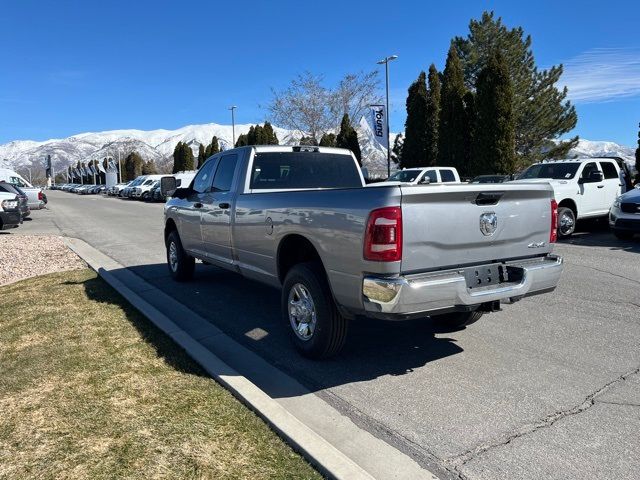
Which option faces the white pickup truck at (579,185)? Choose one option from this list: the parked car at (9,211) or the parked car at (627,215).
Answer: the parked car at (9,211)

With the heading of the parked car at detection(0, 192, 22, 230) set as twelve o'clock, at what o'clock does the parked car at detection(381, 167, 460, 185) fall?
the parked car at detection(381, 167, 460, 185) is roughly at 11 o'clock from the parked car at detection(0, 192, 22, 230).

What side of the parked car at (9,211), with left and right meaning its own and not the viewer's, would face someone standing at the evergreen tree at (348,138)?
left

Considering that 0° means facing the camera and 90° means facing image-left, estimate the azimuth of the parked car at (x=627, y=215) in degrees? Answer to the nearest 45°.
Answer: approximately 45°

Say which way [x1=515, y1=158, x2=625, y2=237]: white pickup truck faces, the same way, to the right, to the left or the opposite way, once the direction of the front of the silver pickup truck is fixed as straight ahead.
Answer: to the left

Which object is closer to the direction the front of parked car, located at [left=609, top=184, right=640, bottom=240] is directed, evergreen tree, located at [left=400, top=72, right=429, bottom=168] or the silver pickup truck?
the silver pickup truck

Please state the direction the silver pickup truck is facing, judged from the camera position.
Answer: facing away from the viewer and to the left of the viewer

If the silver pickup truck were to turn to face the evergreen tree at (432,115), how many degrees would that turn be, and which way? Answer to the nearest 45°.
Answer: approximately 45° to its right

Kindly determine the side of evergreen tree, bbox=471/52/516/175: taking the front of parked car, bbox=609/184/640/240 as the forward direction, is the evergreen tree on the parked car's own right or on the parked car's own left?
on the parked car's own right

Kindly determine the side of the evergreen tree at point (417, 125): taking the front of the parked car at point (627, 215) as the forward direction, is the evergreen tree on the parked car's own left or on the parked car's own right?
on the parked car's own right

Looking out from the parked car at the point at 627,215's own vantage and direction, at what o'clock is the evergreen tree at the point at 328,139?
The evergreen tree is roughly at 3 o'clock from the parked car.

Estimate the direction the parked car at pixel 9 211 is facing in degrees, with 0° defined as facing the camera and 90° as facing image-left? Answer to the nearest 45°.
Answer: approximately 315°

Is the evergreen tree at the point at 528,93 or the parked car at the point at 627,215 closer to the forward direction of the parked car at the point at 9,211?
the parked car
